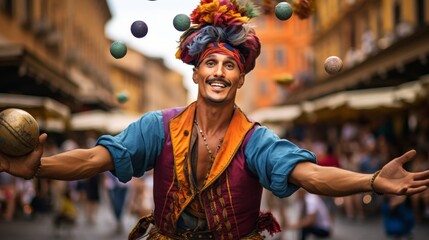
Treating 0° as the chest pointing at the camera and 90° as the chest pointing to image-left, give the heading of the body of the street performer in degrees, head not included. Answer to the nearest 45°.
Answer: approximately 0°
